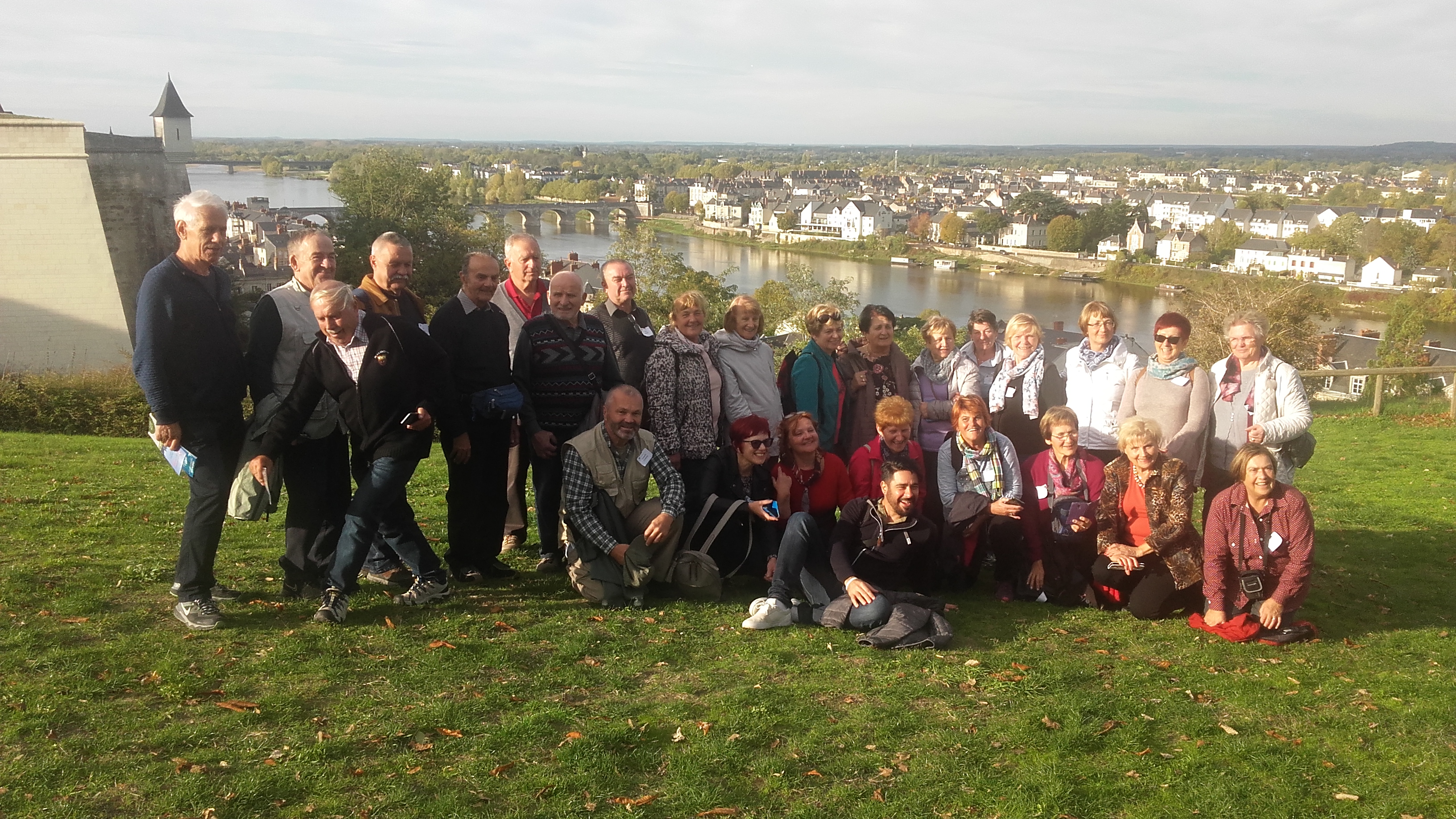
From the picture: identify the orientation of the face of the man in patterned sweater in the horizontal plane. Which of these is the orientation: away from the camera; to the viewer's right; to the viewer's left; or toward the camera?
toward the camera

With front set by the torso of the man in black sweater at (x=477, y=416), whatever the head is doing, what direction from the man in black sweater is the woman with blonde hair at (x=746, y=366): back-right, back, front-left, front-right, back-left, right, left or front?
front-left

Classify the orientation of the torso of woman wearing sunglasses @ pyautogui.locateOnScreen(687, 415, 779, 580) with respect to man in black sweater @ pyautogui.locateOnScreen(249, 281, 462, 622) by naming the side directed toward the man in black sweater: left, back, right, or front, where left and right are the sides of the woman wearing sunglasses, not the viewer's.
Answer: right

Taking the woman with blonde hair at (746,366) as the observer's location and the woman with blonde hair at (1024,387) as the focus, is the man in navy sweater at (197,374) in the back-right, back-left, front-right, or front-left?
back-right

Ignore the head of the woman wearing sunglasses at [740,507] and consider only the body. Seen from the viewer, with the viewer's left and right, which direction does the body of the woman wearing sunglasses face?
facing the viewer and to the right of the viewer

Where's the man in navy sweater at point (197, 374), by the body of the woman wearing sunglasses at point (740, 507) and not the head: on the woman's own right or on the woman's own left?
on the woman's own right

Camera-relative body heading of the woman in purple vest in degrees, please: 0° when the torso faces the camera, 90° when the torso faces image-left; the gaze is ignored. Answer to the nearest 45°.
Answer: approximately 0°

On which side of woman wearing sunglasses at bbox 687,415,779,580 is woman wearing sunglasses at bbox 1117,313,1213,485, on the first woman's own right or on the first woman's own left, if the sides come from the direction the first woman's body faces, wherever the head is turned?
on the first woman's own left

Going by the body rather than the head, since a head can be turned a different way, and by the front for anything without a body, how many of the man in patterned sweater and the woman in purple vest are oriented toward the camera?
2

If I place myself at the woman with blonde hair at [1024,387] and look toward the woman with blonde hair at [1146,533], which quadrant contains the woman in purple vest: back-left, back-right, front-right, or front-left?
back-right

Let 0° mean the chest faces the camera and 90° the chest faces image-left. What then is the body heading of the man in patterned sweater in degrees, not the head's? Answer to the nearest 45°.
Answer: approximately 0°
